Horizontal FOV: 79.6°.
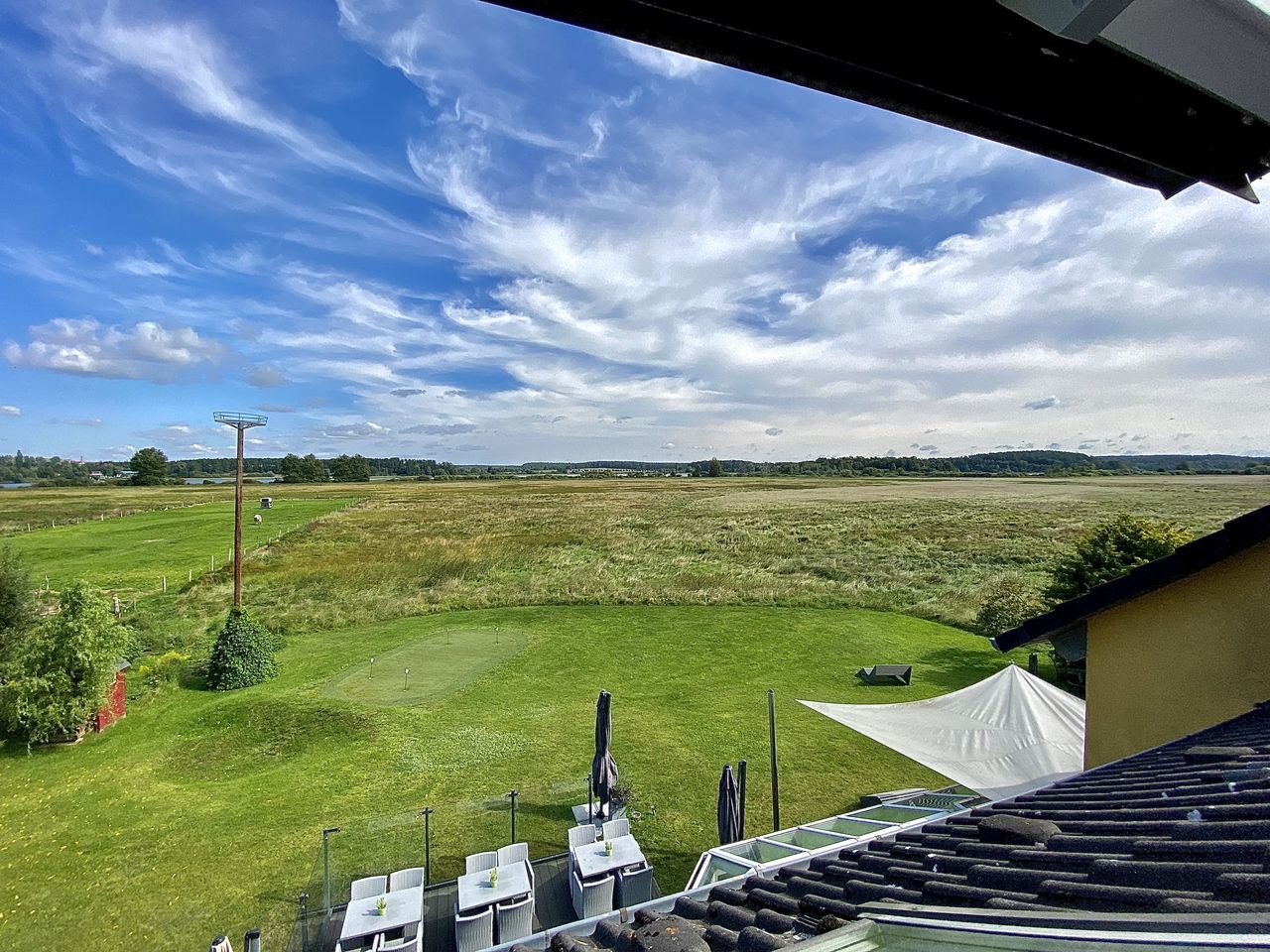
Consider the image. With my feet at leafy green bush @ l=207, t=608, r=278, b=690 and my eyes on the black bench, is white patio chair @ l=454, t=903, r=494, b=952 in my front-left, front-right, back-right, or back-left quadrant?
front-right

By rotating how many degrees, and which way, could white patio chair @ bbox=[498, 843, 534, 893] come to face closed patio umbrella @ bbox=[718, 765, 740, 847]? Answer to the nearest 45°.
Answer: approximately 90° to its left

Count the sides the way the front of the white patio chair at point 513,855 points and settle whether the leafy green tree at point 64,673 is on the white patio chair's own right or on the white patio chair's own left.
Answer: on the white patio chair's own right

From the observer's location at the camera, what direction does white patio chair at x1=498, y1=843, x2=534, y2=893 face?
facing the viewer

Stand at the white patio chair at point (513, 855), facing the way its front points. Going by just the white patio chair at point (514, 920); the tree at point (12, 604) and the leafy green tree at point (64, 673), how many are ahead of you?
1

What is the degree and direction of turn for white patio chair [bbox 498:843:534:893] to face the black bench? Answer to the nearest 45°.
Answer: approximately 135° to its left

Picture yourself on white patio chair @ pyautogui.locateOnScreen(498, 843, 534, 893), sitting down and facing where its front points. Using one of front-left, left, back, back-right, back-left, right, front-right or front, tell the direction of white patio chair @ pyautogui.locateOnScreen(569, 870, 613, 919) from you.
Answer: front-left

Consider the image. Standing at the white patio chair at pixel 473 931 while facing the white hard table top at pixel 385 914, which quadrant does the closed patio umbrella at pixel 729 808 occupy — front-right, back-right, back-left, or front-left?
back-right

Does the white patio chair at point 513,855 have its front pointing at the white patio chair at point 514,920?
yes

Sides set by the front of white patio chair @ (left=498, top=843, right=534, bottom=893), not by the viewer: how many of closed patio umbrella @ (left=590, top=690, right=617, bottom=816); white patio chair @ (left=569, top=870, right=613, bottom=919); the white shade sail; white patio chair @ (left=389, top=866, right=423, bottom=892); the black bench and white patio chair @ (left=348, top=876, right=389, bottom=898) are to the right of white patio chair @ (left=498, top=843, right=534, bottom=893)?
2

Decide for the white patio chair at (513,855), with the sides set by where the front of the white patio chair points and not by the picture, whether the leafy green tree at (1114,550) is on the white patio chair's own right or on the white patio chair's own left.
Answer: on the white patio chair's own left

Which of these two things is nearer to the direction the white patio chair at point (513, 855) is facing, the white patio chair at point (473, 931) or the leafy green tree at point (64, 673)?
the white patio chair

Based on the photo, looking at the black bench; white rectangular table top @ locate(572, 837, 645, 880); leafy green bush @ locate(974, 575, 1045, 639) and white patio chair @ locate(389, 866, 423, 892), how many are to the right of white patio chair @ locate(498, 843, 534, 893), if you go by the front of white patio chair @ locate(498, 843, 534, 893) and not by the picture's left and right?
1

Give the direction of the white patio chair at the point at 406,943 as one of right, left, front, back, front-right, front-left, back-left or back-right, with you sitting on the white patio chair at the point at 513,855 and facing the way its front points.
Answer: front-right

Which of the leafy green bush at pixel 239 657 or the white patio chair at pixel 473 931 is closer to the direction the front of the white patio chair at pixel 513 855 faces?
the white patio chair

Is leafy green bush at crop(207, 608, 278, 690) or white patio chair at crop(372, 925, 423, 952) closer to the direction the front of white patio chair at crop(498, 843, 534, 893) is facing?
the white patio chair

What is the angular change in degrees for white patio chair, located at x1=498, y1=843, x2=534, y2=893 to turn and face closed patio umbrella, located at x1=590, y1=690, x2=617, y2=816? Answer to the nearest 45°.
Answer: approximately 135° to its left

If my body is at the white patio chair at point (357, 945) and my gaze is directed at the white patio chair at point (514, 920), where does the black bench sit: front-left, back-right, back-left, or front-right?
front-left

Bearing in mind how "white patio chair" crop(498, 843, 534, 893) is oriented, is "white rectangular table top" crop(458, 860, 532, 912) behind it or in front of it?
in front

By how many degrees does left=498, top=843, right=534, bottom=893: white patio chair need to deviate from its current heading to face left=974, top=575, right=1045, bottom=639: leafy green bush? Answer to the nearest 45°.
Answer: approximately 135° to its left

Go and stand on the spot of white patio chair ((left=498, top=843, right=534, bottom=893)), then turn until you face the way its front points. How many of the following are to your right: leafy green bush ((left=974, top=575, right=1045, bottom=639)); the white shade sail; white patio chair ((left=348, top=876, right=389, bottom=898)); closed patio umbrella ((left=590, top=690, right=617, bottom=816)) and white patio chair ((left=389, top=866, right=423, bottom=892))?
2

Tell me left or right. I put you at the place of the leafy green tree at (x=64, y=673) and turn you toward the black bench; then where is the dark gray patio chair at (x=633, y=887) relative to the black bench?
right
